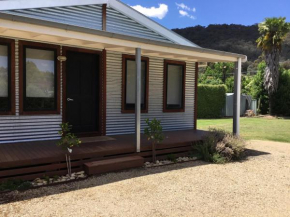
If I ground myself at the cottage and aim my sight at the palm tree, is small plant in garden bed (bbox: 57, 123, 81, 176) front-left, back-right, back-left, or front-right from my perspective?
back-right

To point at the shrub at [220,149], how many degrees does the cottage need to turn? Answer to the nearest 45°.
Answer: approximately 45° to its left

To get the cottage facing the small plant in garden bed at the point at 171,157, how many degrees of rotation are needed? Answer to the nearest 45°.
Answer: approximately 45° to its left

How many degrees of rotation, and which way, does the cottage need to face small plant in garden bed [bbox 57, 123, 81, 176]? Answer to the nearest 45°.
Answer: approximately 45° to its right

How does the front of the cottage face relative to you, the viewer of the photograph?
facing the viewer and to the right of the viewer

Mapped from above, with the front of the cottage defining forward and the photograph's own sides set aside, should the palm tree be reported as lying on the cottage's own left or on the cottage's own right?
on the cottage's own left

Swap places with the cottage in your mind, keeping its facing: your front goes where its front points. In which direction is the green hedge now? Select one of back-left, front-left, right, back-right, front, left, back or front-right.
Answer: left
